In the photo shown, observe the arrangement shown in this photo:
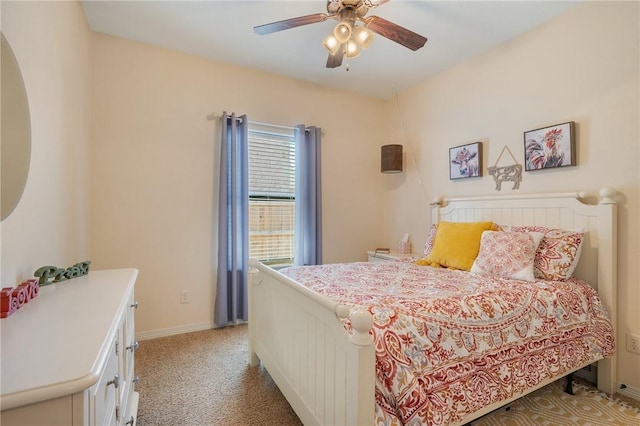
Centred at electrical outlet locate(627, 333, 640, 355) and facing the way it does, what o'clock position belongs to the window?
The window is roughly at 1 o'clock from the electrical outlet.

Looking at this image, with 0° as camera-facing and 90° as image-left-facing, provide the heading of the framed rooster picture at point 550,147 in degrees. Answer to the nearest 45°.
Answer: approximately 45°

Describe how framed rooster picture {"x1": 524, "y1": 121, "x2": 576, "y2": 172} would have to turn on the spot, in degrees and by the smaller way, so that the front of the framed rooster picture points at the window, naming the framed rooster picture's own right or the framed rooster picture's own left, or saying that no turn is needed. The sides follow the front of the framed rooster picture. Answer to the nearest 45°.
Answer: approximately 45° to the framed rooster picture's own right

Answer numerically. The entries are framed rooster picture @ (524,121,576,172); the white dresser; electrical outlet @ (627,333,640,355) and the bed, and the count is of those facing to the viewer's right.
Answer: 1

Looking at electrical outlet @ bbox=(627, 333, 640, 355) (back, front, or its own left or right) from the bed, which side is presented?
front

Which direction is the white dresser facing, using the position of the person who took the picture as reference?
facing to the right of the viewer

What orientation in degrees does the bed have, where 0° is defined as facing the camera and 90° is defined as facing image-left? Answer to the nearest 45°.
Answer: approximately 45°

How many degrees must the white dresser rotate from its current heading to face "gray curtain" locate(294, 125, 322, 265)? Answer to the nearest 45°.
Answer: approximately 45° to its left

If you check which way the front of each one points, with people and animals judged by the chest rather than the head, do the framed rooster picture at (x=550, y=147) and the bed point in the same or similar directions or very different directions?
same or similar directions

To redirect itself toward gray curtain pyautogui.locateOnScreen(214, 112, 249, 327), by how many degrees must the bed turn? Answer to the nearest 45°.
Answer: approximately 90° to its right

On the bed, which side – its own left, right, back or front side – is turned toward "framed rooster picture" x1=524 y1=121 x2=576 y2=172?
back

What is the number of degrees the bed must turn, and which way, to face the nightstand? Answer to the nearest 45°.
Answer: approximately 135° to its right

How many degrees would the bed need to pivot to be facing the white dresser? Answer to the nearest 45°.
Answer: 0° — it already faces it

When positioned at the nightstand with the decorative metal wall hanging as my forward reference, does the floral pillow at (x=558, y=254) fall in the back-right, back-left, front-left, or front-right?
front-right

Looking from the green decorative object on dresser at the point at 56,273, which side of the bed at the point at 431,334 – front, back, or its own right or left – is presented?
front

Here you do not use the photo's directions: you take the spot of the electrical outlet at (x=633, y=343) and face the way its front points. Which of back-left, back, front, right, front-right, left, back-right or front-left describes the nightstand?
front-right

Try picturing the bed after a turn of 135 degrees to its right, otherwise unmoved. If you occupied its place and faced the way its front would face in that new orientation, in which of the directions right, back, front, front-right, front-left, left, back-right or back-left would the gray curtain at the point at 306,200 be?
front-left

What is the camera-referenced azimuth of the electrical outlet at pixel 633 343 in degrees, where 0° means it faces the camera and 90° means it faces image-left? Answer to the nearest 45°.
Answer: approximately 45°

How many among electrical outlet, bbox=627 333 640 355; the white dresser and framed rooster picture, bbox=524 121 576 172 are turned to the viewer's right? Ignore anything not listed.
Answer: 1
